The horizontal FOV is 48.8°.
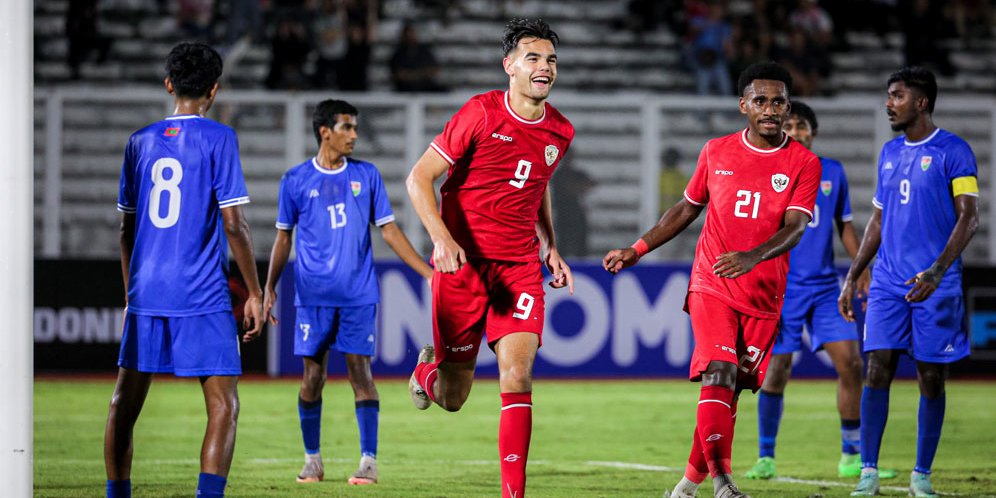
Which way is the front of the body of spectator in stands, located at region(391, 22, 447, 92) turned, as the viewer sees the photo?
toward the camera

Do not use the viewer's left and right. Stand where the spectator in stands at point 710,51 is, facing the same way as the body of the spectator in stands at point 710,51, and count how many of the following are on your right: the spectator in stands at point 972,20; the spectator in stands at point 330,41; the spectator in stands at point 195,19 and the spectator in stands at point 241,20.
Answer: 3

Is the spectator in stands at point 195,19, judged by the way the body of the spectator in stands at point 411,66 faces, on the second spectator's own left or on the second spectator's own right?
on the second spectator's own right

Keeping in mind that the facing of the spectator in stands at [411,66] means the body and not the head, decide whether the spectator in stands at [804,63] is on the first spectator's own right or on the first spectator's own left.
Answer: on the first spectator's own left

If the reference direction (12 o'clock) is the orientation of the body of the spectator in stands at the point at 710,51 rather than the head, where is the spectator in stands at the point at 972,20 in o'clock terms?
the spectator in stands at the point at 972,20 is roughly at 8 o'clock from the spectator in stands at the point at 710,51.

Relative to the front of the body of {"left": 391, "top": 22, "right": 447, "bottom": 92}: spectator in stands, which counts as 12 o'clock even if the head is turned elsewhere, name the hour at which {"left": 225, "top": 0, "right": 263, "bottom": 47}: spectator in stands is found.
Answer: {"left": 225, "top": 0, "right": 263, "bottom": 47}: spectator in stands is roughly at 4 o'clock from {"left": 391, "top": 22, "right": 447, "bottom": 92}: spectator in stands.

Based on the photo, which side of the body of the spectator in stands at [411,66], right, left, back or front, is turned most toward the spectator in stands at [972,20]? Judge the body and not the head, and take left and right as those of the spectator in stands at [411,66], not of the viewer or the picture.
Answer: left

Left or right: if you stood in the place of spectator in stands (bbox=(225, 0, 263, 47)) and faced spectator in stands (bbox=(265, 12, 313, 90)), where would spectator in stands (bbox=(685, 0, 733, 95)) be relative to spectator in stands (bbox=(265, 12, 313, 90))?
left

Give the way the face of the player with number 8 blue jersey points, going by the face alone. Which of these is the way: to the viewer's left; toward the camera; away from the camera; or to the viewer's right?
away from the camera

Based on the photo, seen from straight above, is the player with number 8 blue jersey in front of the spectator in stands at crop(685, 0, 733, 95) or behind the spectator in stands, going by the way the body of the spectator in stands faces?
in front

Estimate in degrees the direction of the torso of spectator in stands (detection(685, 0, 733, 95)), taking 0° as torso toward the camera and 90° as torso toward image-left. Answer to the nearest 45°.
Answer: approximately 0°

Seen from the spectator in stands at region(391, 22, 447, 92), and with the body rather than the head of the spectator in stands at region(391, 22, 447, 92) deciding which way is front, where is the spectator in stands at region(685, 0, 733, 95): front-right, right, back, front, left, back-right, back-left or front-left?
left

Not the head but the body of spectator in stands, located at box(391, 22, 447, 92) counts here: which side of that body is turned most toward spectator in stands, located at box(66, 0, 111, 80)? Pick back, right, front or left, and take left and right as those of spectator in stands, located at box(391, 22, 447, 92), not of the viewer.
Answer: right

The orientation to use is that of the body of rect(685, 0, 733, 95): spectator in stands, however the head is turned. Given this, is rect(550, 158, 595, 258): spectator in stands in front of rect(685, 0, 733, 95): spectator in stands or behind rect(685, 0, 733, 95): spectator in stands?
in front
